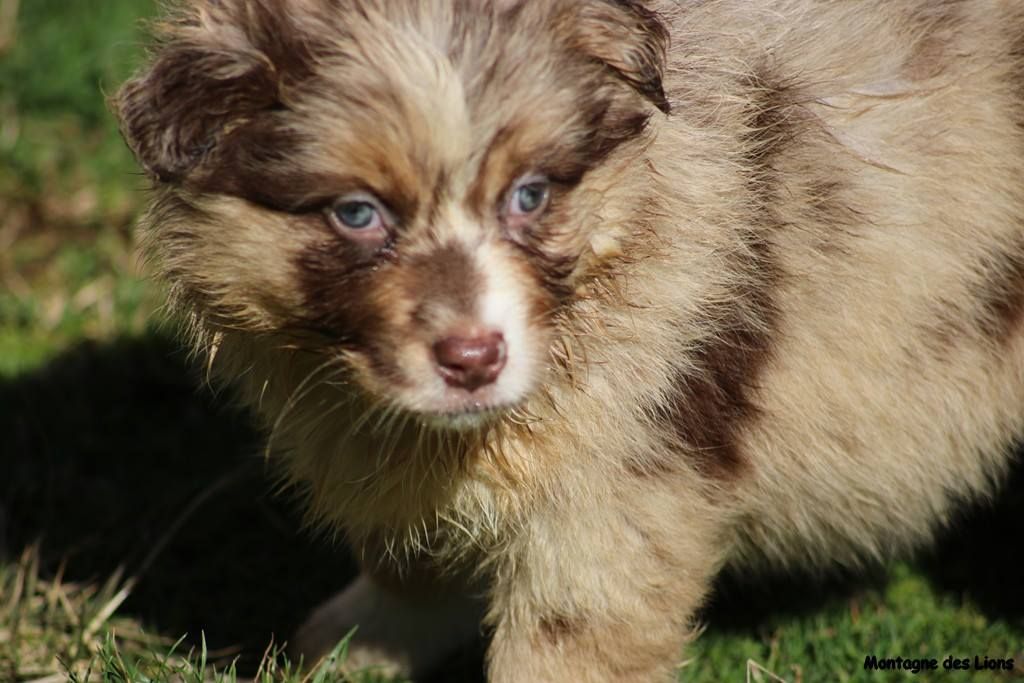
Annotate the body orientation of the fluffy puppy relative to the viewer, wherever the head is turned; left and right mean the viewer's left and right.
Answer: facing the viewer and to the left of the viewer
